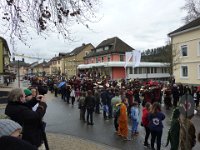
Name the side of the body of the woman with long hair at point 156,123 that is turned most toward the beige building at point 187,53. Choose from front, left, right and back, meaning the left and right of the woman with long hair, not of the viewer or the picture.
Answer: front

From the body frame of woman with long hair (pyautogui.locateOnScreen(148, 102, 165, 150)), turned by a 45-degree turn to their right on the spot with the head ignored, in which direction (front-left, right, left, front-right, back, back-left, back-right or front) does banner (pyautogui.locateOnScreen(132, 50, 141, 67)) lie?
front-left

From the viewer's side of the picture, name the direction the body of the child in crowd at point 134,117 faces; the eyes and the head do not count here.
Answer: away from the camera

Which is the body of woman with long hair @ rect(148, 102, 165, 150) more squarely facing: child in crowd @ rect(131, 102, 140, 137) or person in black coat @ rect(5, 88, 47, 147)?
the child in crowd

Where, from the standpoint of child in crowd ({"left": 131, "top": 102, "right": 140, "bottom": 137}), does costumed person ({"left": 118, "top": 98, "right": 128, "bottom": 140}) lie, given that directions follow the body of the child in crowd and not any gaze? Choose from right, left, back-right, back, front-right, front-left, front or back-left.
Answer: back-left

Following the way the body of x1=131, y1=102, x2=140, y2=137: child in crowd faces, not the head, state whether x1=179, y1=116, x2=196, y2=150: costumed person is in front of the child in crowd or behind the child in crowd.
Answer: behind

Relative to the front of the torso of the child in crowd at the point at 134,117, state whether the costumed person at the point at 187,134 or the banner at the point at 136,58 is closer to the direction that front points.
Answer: the banner

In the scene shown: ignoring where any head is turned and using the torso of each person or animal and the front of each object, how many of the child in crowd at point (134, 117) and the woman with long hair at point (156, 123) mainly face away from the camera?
2

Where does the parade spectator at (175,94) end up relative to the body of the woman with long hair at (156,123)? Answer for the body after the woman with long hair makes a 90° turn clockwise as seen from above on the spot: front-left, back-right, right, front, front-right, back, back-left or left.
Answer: left

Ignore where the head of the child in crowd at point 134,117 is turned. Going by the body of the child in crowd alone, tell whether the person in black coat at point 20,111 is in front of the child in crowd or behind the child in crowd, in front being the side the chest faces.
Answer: behind

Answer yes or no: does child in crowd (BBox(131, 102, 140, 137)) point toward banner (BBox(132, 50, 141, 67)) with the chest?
yes

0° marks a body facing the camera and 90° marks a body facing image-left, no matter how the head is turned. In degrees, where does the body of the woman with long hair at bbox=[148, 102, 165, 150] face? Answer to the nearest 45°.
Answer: approximately 180°
